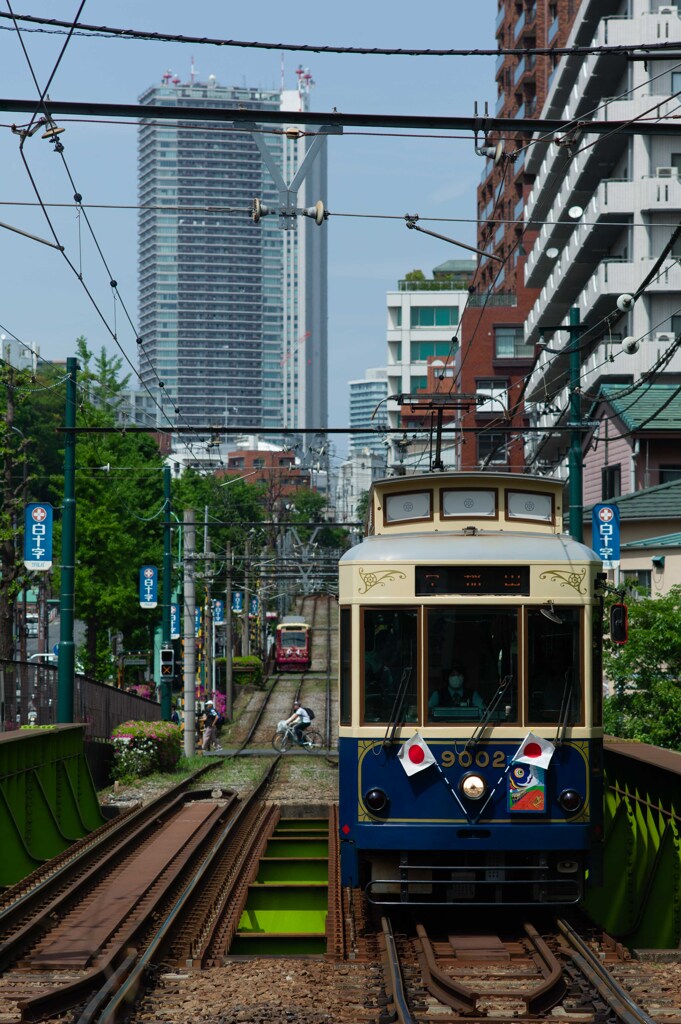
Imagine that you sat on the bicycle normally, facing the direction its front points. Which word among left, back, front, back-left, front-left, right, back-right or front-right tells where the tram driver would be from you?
left

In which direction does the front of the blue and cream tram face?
toward the camera

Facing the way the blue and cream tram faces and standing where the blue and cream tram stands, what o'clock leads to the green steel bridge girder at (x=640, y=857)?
The green steel bridge girder is roughly at 10 o'clock from the blue and cream tram.

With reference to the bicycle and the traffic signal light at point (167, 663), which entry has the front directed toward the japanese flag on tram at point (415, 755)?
the traffic signal light

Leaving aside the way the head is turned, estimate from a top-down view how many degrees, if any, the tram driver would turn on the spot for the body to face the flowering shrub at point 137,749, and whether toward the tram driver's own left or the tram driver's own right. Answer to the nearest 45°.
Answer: approximately 180°

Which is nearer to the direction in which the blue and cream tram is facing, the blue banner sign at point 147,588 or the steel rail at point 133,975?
the steel rail

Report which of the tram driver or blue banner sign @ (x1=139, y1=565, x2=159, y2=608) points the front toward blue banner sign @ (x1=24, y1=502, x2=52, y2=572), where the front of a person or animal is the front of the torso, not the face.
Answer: blue banner sign @ (x1=139, y1=565, x2=159, y2=608)

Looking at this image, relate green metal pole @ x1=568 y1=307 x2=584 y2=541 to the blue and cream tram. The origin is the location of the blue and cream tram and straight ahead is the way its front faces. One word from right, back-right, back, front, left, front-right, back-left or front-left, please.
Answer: back

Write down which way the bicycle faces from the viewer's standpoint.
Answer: facing to the left of the viewer

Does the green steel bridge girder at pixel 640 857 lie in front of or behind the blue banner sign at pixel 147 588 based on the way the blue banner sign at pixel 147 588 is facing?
in front

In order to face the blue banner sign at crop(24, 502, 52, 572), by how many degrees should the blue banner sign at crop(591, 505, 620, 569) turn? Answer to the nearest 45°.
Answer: approximately 90° to its right

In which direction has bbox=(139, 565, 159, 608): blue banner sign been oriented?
toward the camera

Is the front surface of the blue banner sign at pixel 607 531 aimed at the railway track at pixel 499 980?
yes

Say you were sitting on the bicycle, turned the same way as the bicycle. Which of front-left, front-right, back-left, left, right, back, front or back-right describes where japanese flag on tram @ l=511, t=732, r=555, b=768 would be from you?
left
